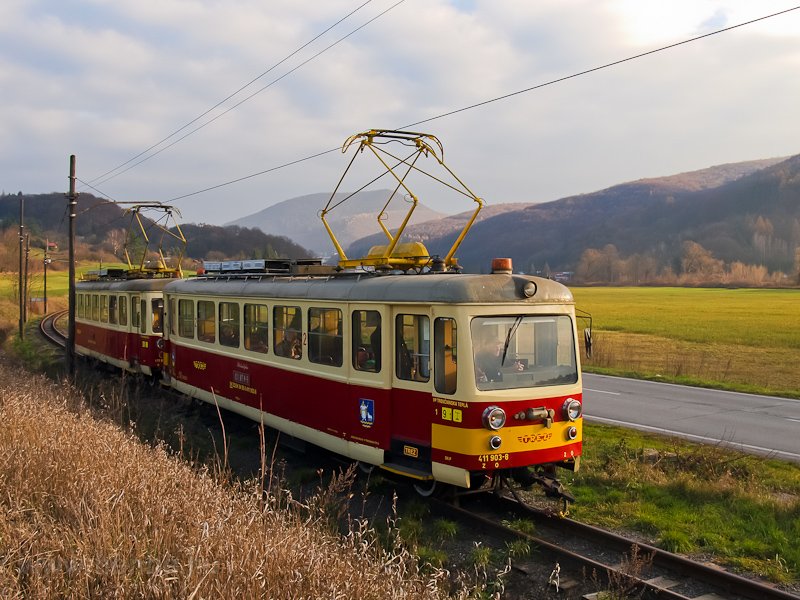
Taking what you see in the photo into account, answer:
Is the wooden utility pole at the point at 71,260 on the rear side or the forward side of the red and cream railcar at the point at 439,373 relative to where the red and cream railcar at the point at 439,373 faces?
on the rear side

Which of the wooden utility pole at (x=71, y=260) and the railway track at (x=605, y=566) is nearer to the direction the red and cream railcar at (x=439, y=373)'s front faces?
the railway track

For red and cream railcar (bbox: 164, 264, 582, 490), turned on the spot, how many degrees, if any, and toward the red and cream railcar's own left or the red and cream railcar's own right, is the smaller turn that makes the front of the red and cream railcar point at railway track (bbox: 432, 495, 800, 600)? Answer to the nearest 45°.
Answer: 0° — it already faces it

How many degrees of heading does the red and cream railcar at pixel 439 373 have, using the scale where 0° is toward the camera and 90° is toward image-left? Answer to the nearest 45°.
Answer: approximately 315°

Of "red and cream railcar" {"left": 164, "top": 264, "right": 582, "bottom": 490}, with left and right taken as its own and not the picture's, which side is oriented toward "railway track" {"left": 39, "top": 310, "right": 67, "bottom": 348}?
back
